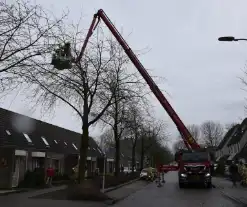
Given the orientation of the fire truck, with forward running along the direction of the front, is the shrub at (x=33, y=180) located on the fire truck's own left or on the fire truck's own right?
on the fire truck's own right

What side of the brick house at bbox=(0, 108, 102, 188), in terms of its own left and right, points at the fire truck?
front

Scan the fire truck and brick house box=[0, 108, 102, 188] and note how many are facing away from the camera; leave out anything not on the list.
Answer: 0

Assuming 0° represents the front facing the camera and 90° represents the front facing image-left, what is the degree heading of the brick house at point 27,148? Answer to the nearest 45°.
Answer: approximately 315°

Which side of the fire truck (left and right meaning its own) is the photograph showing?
front

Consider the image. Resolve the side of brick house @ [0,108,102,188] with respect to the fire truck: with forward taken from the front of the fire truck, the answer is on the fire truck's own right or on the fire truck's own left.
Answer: on the fire truck's own right
